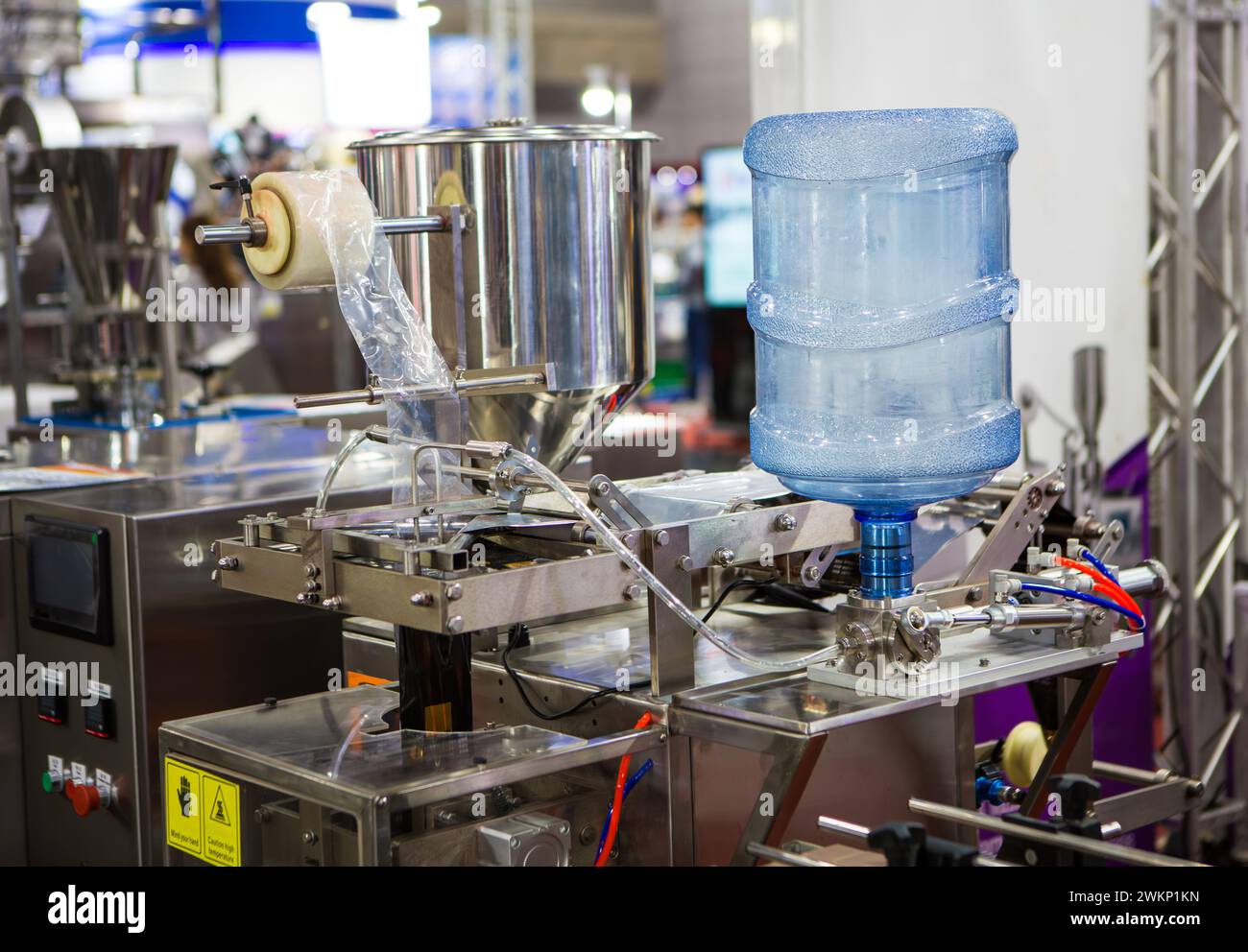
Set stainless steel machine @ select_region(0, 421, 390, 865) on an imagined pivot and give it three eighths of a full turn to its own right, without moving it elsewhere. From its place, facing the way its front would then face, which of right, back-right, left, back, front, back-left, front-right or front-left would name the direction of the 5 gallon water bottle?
back-right

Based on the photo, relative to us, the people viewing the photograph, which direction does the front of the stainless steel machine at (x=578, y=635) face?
facing the viewer and to the left of the viewer

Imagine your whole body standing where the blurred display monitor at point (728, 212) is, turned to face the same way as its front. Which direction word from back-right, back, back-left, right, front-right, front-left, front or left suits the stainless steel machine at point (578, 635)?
front

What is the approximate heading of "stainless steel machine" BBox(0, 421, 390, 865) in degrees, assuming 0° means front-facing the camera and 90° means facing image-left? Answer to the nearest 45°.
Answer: approximately 45°

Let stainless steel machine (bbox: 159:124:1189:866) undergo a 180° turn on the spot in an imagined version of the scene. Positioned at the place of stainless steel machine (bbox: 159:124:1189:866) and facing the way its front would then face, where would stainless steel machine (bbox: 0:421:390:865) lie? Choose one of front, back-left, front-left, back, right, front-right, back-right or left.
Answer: left

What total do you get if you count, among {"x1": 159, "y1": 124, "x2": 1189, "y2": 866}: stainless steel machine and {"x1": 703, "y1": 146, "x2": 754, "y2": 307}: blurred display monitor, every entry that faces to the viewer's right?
0

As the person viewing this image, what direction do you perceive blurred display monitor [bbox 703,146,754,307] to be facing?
facing the viewer

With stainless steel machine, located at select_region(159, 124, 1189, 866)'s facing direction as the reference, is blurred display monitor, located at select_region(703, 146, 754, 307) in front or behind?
behind

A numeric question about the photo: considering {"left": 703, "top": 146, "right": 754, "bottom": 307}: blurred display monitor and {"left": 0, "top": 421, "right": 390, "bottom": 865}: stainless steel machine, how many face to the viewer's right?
0
